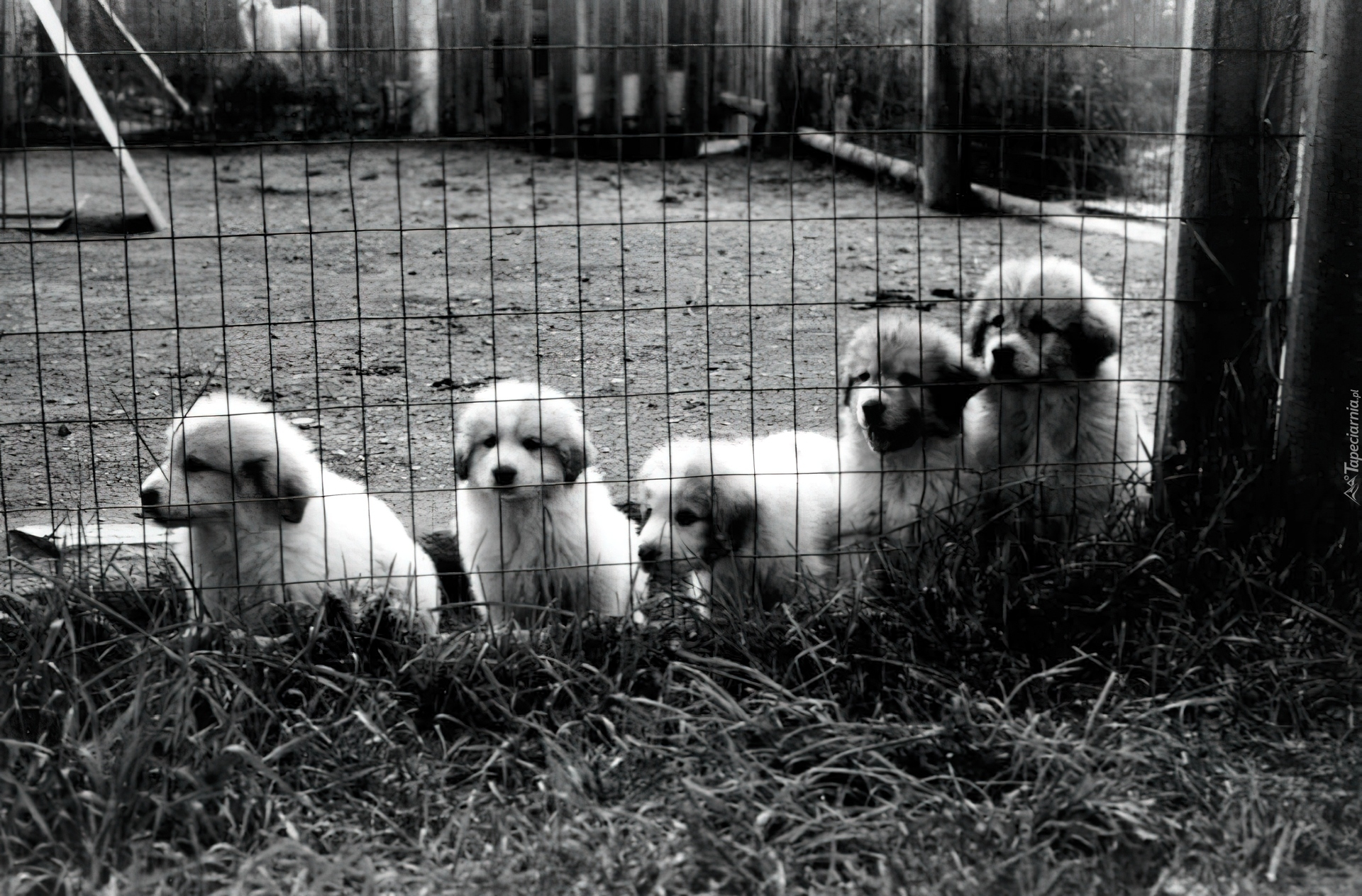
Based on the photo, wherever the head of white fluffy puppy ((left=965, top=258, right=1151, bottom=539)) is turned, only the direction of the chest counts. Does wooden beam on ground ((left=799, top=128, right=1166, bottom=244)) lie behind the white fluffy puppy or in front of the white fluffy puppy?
behind

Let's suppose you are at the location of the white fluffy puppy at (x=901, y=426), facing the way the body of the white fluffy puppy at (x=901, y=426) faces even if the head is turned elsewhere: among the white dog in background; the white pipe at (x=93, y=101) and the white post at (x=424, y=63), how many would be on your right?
3

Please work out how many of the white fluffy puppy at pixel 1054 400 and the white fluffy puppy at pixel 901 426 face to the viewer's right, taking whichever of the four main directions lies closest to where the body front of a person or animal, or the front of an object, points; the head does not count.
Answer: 0

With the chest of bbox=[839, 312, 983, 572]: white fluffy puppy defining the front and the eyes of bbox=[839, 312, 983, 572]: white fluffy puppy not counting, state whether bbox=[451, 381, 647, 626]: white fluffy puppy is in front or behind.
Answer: in front

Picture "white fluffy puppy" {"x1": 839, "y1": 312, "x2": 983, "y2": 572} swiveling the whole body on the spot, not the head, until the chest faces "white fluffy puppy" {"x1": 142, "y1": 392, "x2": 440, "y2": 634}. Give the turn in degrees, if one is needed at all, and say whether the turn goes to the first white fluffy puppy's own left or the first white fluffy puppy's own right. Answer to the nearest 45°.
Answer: approximately 45° to the first white fluffy puppy's own right

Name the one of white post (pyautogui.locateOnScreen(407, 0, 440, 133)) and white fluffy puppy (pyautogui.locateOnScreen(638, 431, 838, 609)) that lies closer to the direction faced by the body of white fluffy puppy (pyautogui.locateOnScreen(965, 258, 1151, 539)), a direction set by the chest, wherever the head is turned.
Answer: the white fluffy puppy

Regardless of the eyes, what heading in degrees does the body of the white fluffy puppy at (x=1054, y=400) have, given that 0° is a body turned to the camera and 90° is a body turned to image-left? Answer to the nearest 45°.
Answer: approximately 0°

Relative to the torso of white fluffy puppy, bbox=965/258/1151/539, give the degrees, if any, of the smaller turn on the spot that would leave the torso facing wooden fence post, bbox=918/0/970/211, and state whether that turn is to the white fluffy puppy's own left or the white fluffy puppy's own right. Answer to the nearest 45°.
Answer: approximately 180°

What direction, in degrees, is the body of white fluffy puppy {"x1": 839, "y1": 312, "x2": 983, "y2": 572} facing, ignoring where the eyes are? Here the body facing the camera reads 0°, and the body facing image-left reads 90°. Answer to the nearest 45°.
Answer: approximately 45°

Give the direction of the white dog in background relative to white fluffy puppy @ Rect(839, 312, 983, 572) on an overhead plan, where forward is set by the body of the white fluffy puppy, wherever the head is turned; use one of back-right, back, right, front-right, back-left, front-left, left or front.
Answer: right

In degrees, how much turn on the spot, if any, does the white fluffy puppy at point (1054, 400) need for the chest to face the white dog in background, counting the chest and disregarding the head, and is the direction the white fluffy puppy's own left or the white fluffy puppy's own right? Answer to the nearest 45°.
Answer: approximately 135° to the white fluffy puppy's own right
